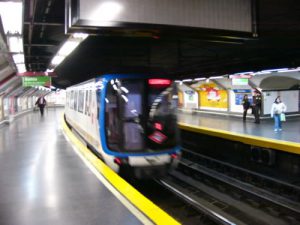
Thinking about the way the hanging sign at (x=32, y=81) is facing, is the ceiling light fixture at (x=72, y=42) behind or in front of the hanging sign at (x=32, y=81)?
in front

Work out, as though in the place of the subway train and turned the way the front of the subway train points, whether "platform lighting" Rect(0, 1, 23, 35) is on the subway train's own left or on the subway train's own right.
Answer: on the subway train's own right

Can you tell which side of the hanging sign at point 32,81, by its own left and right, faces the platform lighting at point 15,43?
front

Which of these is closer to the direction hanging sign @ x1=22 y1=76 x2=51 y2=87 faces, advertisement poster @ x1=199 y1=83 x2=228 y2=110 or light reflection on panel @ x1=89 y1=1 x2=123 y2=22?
the light reflection on panel

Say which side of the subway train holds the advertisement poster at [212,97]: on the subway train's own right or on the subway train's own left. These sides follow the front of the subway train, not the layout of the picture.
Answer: on the subway train's own left

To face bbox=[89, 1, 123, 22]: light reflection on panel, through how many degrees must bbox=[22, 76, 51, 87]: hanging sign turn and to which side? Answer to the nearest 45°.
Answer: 0° — it already faces it

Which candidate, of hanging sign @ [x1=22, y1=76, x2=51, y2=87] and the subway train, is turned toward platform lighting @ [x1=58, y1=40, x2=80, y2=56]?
the hanging sign

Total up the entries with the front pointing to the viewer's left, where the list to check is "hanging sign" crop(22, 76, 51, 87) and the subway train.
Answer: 0

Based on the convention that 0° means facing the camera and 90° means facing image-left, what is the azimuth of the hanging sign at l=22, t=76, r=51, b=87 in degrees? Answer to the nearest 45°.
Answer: approximately 0°

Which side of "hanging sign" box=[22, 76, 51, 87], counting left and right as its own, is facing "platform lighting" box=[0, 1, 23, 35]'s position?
front
